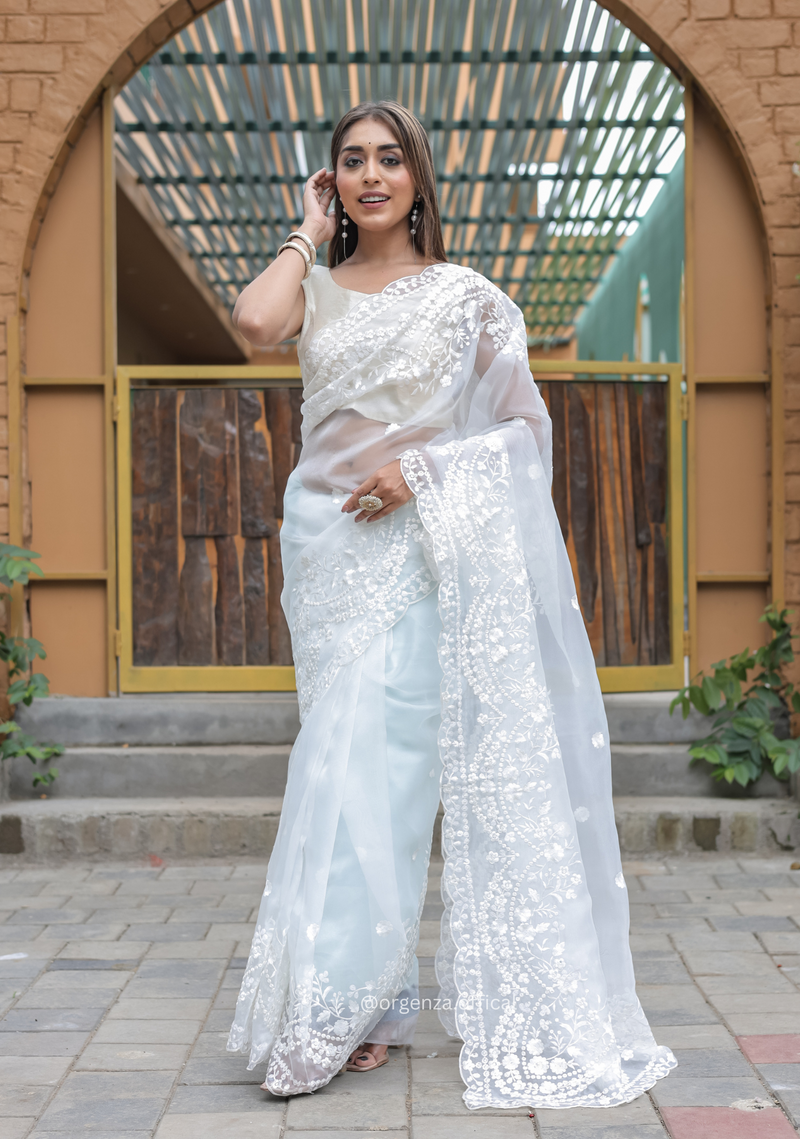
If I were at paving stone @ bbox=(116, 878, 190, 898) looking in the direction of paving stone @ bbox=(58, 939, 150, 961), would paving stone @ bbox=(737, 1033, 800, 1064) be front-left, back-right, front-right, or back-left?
front-left

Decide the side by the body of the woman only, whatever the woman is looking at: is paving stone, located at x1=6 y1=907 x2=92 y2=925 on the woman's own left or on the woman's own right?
on the woman's own right

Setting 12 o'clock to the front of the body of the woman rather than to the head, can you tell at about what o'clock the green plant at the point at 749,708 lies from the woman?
The green plant is roughly at 7 o'clock from the woman.

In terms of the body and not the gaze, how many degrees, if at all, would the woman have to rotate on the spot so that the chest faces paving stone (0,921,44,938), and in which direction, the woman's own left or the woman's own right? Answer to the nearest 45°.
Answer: approximately 135° to the woman's own right

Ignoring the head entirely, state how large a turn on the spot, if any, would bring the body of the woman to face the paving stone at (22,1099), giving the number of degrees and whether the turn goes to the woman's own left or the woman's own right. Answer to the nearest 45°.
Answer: approximately 90° to the woman's own right

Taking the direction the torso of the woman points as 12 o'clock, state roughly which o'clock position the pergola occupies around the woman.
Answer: The pergola is roughly at 6 o'clock from the woman.

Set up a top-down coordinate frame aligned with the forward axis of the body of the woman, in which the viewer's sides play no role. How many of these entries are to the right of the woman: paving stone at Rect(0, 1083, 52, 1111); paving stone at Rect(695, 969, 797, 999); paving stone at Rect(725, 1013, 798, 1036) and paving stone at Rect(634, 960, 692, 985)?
1

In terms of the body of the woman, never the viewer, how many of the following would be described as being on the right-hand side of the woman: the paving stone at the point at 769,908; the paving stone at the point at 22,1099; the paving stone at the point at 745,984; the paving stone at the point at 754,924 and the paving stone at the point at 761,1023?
1

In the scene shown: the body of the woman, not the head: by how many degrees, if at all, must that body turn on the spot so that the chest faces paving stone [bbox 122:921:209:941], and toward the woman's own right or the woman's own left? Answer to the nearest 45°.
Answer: approximately 135° to the woman's own right

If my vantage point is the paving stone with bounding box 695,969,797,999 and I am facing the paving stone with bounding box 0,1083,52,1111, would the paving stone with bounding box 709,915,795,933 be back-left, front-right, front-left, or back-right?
back-right

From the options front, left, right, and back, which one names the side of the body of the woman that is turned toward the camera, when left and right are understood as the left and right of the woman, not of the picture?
front

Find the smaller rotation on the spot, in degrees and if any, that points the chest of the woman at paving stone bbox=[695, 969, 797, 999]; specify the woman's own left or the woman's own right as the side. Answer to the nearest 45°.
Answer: approximately 135° to the woman's own left

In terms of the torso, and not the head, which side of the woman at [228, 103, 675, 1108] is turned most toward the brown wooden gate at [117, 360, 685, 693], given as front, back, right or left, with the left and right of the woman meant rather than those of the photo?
back

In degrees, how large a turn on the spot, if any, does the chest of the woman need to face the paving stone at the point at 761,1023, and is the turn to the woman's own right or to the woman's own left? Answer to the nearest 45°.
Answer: approximately 90° to the woman's own left

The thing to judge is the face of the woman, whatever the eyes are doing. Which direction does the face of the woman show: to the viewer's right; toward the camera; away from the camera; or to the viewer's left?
toward the camera
